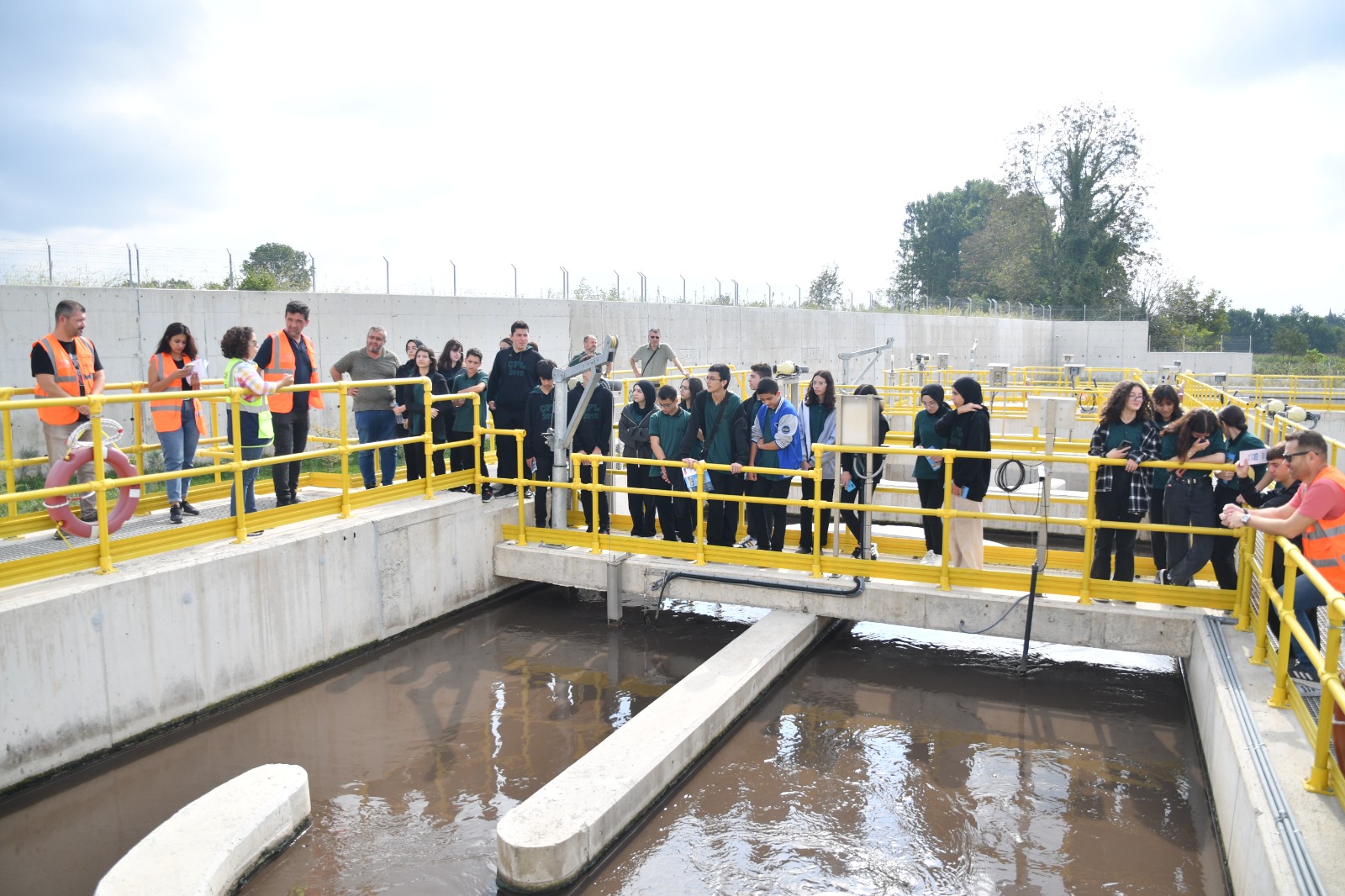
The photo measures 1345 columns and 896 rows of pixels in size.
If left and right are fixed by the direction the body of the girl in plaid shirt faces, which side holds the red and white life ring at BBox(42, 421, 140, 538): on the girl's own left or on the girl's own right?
on the girl's own right

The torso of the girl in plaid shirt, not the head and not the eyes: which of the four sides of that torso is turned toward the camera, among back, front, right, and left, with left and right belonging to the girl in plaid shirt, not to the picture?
front

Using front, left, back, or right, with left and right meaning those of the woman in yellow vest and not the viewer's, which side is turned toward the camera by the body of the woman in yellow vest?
right

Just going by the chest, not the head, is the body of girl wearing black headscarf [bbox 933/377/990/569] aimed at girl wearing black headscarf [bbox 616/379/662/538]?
no

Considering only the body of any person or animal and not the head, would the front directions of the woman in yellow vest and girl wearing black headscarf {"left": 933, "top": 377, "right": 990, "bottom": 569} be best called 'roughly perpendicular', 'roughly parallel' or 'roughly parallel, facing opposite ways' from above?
roughly parallel, facing opposite ways

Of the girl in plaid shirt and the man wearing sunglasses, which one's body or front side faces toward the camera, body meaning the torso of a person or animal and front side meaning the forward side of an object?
the girl in plaid shirt

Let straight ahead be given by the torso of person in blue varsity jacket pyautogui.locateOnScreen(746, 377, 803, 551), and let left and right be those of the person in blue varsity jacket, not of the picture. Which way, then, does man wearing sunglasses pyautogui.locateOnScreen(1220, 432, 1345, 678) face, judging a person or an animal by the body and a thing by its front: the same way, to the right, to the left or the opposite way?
to the right

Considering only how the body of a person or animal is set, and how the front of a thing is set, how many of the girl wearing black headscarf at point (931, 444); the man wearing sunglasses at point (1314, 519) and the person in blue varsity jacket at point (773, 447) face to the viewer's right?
0

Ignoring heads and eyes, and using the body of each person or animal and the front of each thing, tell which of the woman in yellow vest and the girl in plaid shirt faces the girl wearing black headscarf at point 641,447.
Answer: the woman in yellow vest

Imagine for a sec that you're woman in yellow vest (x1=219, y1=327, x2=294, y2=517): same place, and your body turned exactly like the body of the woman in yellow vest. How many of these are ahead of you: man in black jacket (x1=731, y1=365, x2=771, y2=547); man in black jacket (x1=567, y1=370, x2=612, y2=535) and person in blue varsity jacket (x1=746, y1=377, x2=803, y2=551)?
3

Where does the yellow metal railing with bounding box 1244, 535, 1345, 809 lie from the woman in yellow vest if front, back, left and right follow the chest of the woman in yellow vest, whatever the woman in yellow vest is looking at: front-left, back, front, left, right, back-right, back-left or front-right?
front-right

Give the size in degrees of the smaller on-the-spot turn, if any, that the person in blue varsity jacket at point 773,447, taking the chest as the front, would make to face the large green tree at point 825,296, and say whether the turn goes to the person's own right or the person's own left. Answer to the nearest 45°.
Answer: approximately 135° to the person's own right

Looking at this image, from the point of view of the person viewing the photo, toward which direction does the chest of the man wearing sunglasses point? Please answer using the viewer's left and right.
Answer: facing to the left of the viewer

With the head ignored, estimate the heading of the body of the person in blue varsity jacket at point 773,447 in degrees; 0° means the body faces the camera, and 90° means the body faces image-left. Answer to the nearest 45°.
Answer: approximately 45°

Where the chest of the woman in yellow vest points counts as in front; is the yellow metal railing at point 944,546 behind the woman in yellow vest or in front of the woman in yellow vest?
in front

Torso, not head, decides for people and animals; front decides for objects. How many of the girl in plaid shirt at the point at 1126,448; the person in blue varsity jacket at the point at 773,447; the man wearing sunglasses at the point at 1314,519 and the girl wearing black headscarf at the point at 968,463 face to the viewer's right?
0

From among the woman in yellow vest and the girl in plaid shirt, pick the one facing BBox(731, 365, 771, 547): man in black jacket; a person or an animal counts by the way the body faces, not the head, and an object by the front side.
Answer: the woman in yellow vest

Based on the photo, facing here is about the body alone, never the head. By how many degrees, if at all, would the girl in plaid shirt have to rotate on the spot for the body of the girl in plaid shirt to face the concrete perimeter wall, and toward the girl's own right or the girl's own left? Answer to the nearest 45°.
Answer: approximately 135° to the girl's own right

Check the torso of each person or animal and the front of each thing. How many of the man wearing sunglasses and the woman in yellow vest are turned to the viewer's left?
1

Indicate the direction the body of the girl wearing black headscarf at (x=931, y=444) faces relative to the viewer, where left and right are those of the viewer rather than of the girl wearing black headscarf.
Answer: facing the viewer and to the left of the viewer
